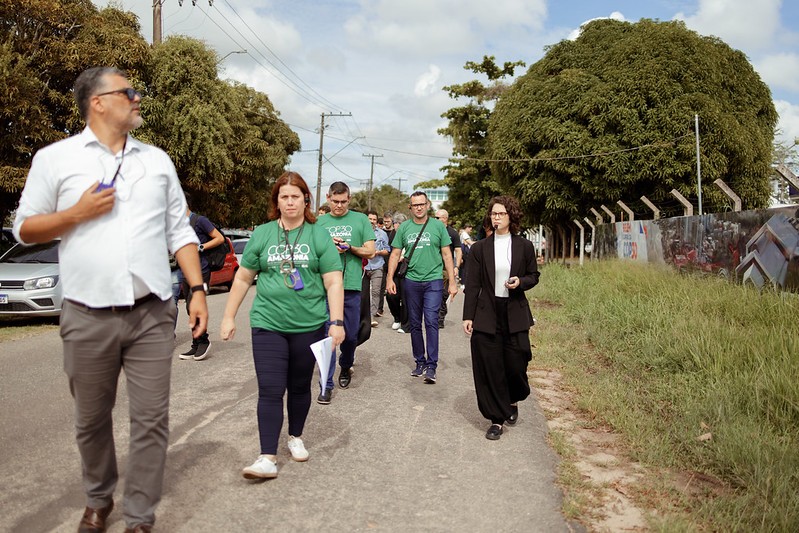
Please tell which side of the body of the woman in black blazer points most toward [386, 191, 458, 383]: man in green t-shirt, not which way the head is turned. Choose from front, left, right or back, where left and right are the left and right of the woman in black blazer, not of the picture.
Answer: back

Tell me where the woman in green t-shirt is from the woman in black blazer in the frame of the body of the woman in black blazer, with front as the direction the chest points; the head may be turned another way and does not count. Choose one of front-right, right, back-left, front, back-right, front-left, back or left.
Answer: front-right

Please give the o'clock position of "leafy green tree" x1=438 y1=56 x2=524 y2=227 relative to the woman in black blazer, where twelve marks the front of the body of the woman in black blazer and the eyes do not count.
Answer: The leafy green tree is roughly at 6 o'clock from the woman in black blazer.

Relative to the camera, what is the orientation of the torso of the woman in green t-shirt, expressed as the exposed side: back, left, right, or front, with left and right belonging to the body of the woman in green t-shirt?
front

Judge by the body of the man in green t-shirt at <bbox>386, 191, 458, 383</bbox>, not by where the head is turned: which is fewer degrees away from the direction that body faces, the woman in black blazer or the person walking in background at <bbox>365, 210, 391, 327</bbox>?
the woman in black blazer

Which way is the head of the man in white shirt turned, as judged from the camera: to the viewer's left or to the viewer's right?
to the viewer's right

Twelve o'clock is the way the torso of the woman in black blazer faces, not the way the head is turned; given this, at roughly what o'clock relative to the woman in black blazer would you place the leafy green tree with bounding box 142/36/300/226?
The leafy green tree is roughly at 5 o'clock from the woman in black blazer.

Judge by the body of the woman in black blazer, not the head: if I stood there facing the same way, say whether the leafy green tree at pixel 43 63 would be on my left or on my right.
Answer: on my right

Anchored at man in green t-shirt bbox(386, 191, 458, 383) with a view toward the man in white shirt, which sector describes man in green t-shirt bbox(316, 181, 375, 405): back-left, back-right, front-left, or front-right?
front-right

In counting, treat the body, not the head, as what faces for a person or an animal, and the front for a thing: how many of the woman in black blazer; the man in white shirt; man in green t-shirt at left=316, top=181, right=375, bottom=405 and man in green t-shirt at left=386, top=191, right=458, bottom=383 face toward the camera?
4

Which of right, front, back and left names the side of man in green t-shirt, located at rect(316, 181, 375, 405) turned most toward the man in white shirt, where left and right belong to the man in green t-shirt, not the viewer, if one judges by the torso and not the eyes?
front

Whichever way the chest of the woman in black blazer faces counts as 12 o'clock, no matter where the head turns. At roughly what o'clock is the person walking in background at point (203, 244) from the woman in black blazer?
The person walking in background is roughly at 4 o'clock from the woman in black blazer.

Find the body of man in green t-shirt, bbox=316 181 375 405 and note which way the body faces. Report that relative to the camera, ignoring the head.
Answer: toward the camera
